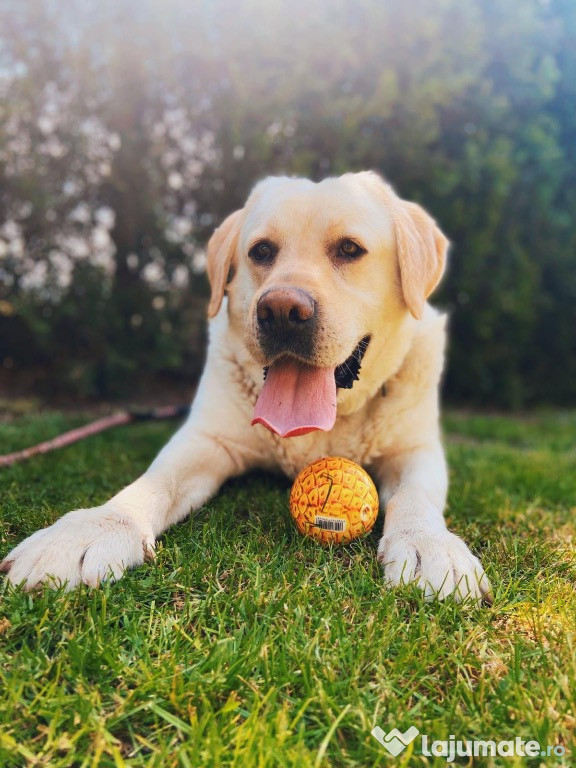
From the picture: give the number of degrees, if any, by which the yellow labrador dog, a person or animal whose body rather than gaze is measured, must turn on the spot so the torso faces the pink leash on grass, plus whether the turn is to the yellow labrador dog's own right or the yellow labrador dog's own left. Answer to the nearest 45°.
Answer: approximately 135° to the yellow labrador dog's own right

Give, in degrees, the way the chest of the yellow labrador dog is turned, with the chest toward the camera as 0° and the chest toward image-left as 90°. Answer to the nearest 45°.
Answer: approximately 0°
